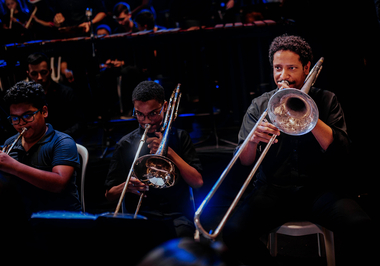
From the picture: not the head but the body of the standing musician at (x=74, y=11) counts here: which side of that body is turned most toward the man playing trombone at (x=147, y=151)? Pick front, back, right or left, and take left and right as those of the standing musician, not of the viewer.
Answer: front

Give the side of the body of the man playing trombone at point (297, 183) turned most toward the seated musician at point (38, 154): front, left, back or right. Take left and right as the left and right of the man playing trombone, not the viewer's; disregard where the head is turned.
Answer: right

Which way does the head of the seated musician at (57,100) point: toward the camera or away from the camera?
toward the camera

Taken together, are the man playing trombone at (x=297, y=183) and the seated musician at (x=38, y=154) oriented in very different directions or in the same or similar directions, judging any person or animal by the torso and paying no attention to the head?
same or similar directions

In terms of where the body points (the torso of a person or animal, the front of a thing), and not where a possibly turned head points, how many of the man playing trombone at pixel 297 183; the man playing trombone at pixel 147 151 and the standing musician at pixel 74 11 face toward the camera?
3

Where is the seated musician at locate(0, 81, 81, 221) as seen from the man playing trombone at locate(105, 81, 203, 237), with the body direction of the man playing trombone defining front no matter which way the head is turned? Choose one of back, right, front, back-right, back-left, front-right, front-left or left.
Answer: right

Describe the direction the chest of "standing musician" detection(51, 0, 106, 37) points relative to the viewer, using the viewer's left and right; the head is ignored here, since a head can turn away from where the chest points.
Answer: facing the viewer

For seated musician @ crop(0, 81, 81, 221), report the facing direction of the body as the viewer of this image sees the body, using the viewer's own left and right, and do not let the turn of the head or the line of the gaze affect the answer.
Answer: facing the viewer and to the left of the viewer

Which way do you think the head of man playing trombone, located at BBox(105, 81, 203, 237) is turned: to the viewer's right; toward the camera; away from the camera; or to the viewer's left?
toward the camera

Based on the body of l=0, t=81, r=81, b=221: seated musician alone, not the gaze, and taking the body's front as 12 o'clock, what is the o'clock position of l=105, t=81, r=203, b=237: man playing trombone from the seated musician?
The man playing trombone is roughly at 8 o'clock from the seated musician.

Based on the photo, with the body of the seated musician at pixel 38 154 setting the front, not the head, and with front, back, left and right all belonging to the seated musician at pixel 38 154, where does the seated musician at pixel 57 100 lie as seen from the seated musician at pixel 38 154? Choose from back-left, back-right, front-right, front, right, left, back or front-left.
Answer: back-right

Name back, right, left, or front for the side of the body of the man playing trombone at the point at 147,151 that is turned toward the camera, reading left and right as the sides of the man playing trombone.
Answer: front
